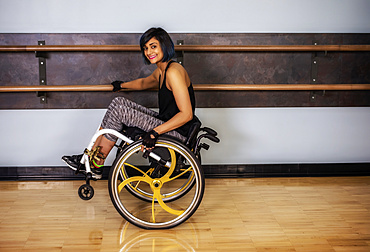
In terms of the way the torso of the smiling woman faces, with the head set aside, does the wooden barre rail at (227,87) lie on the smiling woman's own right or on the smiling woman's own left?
on the smiling woman's own right

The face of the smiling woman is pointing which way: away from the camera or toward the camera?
toward the camera

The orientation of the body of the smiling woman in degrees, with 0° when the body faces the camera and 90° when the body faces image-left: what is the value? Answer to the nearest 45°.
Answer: approximately 90°

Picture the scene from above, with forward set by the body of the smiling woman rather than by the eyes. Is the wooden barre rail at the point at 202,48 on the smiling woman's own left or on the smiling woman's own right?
on the smiling woman's own right
